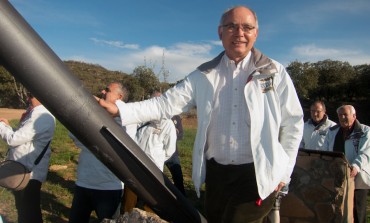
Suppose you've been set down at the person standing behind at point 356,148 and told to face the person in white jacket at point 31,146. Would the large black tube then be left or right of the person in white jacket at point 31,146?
left

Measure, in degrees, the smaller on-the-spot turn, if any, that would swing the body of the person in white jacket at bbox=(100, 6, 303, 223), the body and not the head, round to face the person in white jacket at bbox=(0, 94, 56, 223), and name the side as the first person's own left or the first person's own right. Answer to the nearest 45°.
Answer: approximately 135° to the first person's own right

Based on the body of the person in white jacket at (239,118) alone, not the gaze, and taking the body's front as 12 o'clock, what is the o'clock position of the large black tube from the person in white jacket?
The large black tube is roughly at 2 o'clock from the person in white jacket.

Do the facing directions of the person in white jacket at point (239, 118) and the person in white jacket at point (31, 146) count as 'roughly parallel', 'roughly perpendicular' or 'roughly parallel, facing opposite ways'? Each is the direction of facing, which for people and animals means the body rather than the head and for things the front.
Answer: roughly perpendicular
